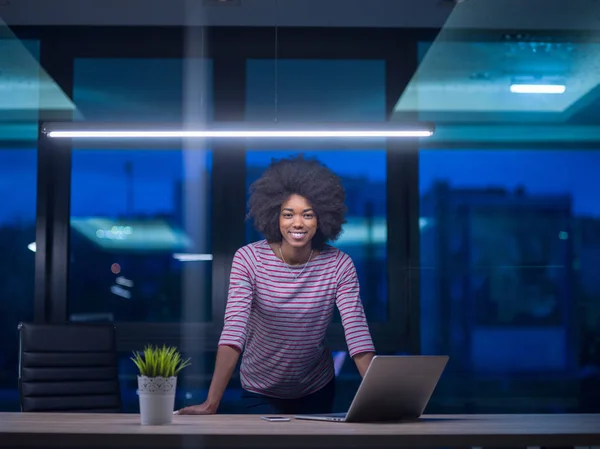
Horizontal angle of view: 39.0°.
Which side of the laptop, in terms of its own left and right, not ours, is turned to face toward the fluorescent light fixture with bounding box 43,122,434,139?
front

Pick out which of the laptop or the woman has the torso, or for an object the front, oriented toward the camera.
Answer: the woman

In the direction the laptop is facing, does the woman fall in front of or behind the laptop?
in front

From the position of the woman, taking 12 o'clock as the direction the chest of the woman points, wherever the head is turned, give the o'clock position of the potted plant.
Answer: The potted plant is roughly at 1 o'clock from the woman.

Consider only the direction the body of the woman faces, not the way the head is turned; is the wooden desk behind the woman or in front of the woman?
in front

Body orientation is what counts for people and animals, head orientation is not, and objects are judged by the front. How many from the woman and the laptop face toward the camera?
1

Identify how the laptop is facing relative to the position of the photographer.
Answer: facing away from the viewer and to the left of the viewer

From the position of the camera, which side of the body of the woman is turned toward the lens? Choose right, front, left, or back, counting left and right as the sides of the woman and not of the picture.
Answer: front

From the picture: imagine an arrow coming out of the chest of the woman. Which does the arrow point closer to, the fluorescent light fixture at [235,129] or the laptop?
the laptop

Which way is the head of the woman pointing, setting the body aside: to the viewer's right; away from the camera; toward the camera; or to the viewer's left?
toward the camera

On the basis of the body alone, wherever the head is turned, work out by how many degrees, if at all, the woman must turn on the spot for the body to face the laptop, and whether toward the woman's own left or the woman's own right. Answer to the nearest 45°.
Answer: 0° — they already face it
